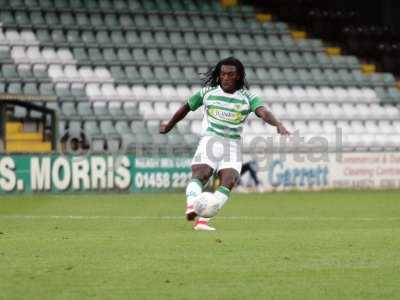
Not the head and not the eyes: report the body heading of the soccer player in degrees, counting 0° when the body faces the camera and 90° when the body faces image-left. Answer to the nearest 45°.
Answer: approximately 0°
